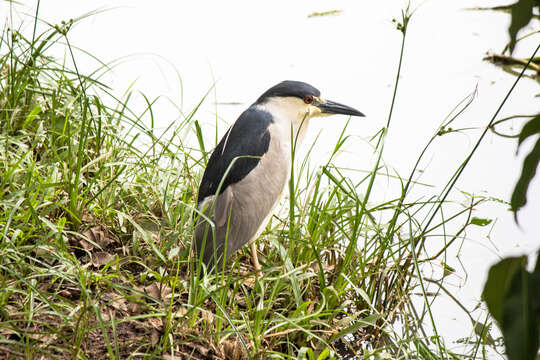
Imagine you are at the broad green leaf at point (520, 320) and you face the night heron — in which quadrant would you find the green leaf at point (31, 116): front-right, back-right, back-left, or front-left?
front-left

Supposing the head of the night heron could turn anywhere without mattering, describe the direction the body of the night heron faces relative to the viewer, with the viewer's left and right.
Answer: facing to the right of the viewer

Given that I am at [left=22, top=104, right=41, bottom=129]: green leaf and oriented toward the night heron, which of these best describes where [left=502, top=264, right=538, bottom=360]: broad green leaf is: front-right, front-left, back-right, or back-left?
front-right

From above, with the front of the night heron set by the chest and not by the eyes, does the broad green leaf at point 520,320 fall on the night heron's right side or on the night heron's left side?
on the night heron's right side

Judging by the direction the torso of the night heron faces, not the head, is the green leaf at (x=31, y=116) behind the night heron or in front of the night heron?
behind
